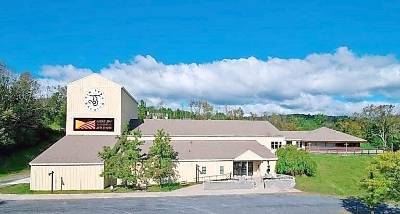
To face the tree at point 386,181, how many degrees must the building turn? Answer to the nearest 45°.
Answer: approximately 45° to its left

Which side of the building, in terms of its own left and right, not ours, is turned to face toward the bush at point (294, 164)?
left

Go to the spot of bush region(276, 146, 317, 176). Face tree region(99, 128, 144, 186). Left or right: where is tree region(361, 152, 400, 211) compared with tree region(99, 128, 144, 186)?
left

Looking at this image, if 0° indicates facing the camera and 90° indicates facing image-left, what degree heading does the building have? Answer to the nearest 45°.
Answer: approximately 0°

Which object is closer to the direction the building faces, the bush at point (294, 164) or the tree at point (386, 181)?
the tree
